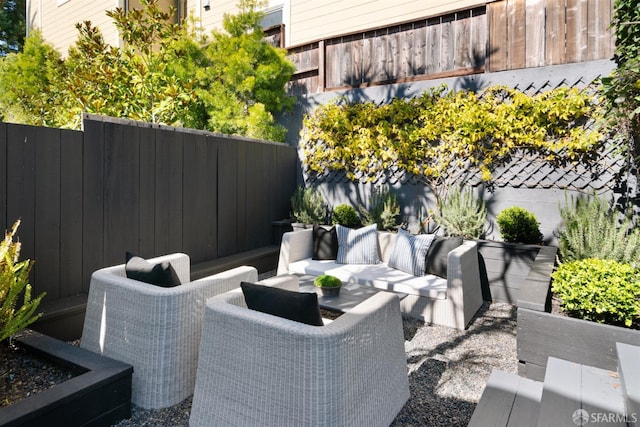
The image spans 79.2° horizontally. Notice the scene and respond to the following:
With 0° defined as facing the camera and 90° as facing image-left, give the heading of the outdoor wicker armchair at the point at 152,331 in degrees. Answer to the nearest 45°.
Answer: approximately 225°

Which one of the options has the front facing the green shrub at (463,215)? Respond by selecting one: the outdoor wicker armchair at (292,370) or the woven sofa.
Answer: the outdoor wicker armchair

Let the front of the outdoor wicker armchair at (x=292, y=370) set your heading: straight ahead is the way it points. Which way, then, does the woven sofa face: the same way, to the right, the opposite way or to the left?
the opposite way

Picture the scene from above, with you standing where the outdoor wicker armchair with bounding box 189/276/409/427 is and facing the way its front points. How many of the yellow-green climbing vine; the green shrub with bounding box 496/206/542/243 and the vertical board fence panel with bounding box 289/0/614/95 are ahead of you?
3

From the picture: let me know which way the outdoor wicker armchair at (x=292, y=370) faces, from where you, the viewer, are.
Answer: facing away from the viewer and to the right of the viewer

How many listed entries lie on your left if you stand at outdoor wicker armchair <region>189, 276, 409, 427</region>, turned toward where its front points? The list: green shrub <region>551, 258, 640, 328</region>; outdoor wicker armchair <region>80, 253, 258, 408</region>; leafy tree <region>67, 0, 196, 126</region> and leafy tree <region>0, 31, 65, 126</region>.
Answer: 3

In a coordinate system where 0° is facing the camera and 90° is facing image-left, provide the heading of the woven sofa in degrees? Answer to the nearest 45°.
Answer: approximately 45°

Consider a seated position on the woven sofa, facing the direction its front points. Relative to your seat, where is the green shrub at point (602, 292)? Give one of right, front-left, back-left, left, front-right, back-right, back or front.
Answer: left

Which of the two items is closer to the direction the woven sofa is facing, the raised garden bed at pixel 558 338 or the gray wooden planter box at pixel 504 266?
the raised garden bed

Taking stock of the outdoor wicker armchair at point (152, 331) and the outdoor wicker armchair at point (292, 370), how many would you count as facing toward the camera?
0

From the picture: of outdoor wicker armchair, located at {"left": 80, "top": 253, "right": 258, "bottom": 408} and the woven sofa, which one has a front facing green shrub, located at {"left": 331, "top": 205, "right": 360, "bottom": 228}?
the outdoor wicker armchair

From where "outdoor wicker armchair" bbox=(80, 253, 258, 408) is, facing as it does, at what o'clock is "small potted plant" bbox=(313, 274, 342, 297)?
The small potted plant is roughly at 1 o'clock from the outdoor wicker armchair.

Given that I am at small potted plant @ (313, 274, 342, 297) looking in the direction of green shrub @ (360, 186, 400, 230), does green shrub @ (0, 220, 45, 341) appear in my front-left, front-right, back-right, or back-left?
back-left

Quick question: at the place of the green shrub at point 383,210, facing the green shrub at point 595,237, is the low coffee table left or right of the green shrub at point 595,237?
right

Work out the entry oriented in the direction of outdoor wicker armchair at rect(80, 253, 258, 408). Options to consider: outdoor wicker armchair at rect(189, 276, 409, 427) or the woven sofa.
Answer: the woven sofa

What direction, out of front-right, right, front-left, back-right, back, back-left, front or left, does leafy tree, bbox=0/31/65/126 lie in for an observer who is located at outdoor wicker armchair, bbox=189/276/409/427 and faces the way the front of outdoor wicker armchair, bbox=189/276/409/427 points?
left

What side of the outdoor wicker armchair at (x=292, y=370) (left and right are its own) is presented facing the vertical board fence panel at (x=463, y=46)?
front

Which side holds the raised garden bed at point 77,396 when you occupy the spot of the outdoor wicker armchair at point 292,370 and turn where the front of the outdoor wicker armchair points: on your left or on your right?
on your left
